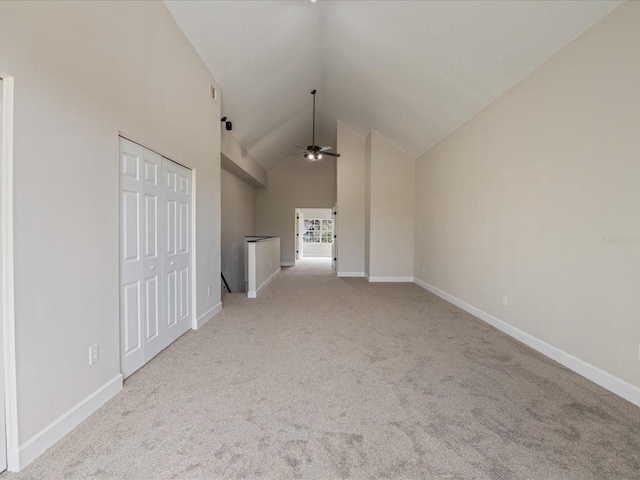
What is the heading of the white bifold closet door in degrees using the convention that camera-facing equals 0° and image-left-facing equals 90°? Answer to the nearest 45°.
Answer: approximately 315°

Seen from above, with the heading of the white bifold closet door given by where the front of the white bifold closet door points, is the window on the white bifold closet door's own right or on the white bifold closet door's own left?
on the white bifold closet door's own left

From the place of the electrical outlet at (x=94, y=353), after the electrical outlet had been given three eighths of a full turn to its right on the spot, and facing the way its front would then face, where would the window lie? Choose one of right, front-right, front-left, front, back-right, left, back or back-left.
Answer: back-right

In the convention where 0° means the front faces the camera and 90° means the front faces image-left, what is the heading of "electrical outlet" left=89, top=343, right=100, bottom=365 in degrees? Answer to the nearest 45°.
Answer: approximately 315°

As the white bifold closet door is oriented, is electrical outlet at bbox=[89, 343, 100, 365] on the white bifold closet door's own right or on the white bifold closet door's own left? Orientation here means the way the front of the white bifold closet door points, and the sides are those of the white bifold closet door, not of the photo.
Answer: on the white bifold closet door's own right

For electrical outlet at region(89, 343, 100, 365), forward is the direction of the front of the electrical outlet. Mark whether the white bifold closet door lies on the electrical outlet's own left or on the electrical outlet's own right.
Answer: on the electrical outlet's own left
